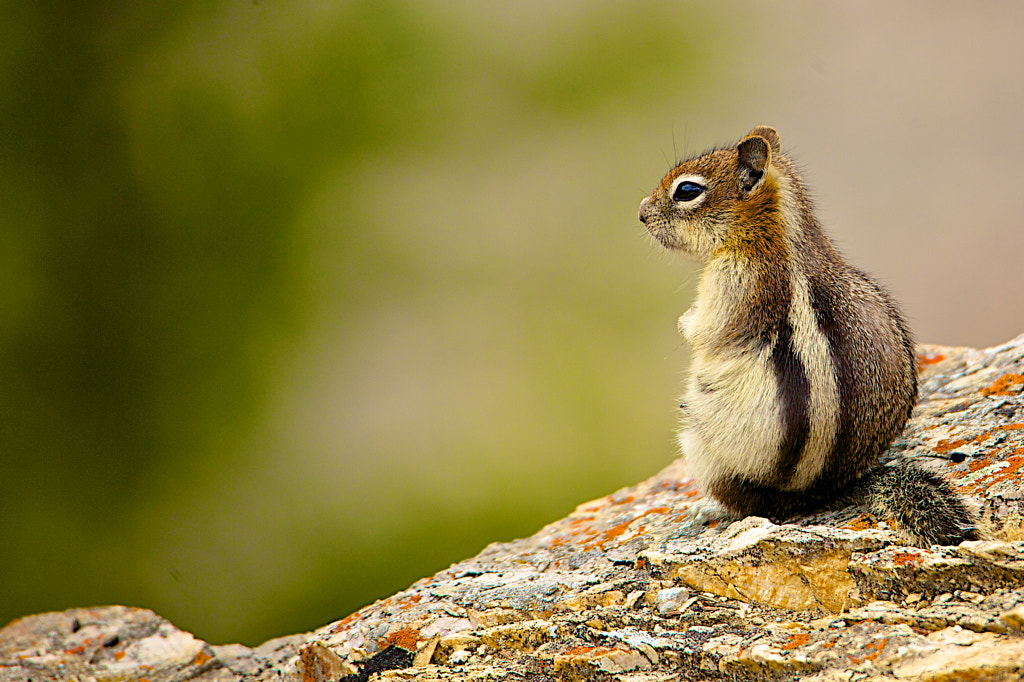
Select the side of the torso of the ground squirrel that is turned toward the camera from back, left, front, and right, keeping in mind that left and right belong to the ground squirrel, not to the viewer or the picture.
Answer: left
